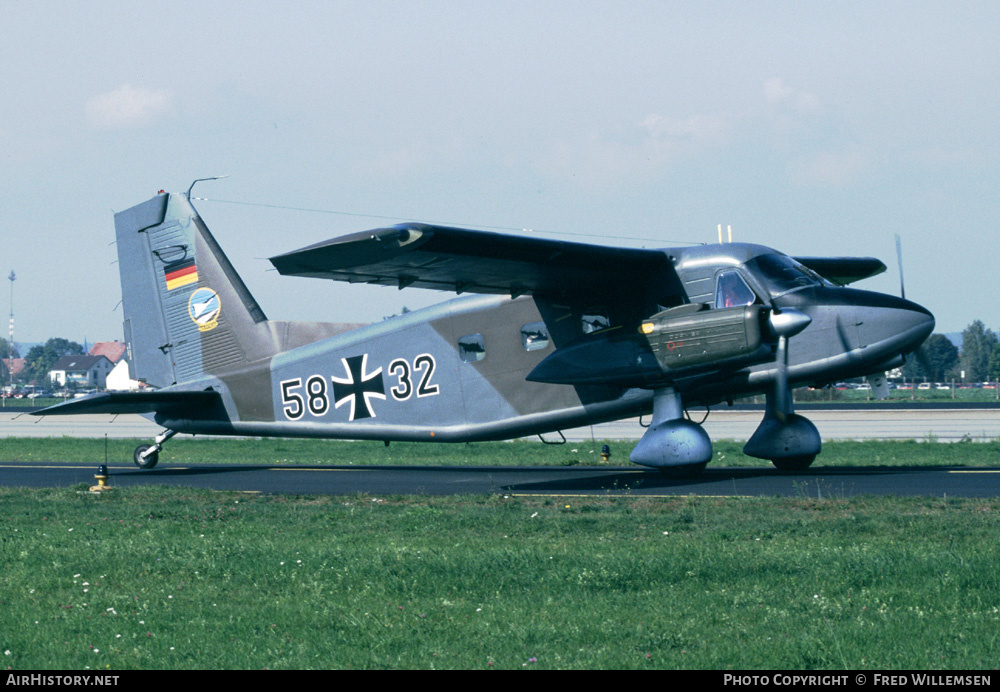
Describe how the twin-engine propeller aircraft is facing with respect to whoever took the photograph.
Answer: facing the viewer and to the right of the viewer
